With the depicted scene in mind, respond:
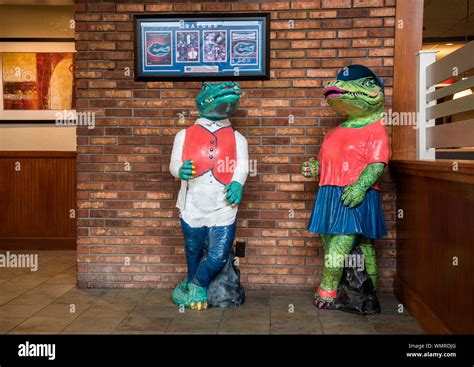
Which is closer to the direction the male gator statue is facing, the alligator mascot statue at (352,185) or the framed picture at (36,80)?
the alligator mascot statue

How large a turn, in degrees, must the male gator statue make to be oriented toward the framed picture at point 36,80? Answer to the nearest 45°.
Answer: approximately 135° to its right

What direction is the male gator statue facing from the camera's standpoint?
toward the camera

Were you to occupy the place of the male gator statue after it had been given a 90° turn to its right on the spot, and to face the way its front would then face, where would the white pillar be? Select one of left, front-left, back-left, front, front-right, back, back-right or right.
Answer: back

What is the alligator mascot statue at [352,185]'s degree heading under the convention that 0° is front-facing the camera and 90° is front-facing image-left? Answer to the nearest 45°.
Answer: approximately 45°

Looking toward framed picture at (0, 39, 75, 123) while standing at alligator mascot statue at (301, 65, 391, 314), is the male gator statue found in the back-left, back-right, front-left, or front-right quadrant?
front-left

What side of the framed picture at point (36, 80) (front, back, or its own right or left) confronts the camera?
front

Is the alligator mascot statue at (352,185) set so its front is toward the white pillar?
no

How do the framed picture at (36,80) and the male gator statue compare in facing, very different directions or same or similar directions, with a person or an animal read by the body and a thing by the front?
same or similar directions

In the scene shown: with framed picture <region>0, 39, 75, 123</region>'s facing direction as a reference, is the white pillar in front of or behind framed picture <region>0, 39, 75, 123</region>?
in front

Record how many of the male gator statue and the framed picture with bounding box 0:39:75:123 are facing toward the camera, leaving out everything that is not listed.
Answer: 2
